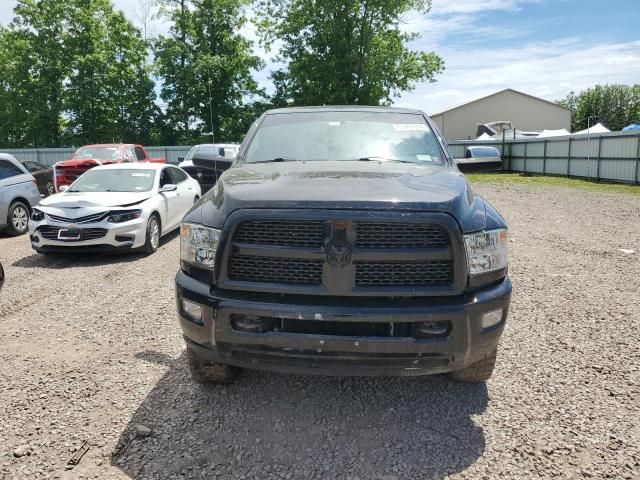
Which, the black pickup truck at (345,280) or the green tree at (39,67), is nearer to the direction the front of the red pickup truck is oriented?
the black pickup truck

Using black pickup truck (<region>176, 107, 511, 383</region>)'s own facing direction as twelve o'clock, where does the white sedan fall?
The white sedan is roughly at 5 o'clock from the black pickup truck.

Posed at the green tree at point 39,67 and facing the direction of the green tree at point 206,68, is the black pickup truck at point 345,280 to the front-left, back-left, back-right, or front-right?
front-right

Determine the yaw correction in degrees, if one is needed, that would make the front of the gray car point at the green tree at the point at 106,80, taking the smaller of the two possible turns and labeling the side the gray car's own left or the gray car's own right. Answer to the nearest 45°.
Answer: approximately 135° to the gray car's own right

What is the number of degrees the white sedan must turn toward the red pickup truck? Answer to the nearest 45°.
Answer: approximately 135° to its right

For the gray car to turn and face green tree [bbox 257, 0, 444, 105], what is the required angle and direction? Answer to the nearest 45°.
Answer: approximately 180°

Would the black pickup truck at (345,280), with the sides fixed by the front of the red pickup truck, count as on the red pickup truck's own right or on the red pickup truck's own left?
on the red pickup truck's own left

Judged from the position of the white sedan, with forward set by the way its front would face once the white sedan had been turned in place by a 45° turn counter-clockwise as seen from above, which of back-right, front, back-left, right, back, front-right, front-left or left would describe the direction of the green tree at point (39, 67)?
back

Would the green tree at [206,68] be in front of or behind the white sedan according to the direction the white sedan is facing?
behind

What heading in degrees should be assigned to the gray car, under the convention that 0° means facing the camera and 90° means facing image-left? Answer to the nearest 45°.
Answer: approximately 45°

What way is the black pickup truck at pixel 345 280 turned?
toward the camera

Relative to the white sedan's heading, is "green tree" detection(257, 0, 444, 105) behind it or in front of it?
behind

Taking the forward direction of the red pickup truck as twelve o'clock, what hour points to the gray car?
The gray car is roughly at 11 o'clock from the red pickup truck.

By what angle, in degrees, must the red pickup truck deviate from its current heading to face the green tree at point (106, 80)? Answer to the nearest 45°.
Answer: approximately 135° to its right

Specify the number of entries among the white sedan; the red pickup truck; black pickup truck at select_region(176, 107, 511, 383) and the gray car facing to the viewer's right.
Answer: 0

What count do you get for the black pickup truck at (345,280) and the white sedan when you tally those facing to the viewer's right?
0
